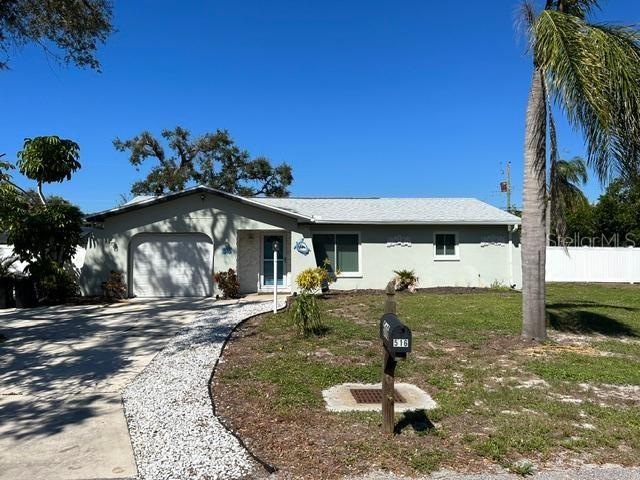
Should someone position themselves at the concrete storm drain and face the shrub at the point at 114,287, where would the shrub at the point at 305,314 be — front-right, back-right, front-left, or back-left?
front-right

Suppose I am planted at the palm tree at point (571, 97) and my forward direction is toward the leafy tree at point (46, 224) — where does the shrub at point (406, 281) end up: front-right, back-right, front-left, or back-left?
front-right

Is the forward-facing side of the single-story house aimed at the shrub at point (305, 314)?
yes

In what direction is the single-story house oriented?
toward the camera

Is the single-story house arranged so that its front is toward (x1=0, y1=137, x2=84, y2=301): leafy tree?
no

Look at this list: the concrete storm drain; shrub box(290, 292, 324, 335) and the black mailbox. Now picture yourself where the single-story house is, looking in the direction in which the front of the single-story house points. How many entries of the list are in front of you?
3

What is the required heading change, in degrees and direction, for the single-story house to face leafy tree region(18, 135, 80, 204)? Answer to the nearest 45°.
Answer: approximately 90° to its right

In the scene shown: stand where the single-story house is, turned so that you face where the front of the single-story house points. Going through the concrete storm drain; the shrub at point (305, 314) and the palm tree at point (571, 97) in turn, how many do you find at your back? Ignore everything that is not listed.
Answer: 0

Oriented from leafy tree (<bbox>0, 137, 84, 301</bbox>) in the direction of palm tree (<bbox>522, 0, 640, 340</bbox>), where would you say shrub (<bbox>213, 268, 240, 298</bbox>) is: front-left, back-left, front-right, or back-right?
front-left

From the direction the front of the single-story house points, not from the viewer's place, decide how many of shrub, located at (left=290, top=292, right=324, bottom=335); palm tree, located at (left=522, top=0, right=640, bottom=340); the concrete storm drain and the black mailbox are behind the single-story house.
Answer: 0

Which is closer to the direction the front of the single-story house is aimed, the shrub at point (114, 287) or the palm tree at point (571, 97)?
the palm tree

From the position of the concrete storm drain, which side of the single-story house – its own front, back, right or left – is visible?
front

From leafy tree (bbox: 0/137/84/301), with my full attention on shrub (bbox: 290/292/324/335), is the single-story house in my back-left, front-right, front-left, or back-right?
front-left

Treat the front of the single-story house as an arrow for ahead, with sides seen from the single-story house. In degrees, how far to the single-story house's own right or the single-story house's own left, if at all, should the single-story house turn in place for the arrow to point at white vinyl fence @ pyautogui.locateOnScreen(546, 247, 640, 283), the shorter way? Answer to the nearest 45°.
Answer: approximately 90° to the single-story house's own left

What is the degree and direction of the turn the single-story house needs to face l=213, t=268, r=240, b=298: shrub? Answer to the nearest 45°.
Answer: approximately 45° to its right

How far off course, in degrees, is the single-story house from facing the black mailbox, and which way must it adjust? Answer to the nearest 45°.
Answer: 0° — it already faces it

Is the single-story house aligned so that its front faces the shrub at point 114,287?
no
